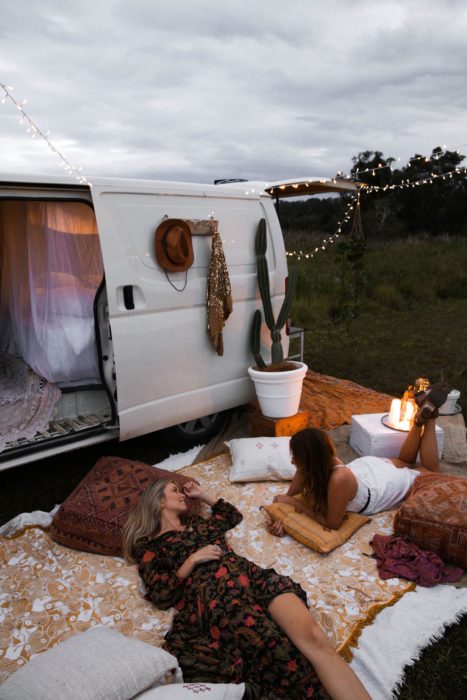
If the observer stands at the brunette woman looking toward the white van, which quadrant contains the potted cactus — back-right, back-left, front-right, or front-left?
front-right

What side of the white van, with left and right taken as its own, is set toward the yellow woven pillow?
left

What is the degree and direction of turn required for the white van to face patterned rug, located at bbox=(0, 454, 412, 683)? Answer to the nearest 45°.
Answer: approximately 45° to its left

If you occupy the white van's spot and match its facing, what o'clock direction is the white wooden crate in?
The white wooden crate is roughly at 8 o'clock from the white van.

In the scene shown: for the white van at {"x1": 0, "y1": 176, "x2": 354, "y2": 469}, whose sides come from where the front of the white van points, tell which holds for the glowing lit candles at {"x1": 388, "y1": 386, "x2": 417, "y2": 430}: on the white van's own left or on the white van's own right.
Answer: on the white van's own left

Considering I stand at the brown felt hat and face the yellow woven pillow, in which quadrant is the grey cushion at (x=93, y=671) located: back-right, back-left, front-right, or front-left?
front-right

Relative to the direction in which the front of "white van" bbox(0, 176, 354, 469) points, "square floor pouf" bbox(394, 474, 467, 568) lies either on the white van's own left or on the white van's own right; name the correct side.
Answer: on the white van's own left

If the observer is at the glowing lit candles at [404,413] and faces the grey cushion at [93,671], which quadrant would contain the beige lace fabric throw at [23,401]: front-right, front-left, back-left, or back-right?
front-right

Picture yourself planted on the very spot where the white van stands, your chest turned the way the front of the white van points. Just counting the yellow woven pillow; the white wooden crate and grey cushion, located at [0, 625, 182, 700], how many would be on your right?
0

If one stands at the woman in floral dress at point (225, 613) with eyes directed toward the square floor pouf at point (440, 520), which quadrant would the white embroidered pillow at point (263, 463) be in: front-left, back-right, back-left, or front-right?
front-left

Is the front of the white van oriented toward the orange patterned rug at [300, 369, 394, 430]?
no

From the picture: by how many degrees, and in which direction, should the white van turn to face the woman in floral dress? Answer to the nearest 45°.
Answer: approximately 45° to its left

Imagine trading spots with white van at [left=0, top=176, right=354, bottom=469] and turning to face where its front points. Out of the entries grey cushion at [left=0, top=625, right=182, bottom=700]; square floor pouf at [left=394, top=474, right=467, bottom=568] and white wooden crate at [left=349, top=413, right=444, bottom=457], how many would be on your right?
0

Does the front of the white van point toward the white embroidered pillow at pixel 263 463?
no

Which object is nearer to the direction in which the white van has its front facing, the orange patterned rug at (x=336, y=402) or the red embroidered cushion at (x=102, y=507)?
the red embroidered cushion

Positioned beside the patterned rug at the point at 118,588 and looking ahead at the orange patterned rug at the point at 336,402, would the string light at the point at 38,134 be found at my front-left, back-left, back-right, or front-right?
front-left
